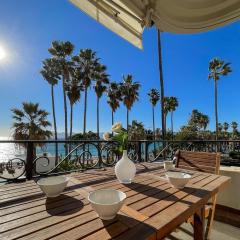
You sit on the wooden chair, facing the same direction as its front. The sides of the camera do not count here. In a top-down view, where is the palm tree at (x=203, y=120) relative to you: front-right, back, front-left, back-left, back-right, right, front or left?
back-right

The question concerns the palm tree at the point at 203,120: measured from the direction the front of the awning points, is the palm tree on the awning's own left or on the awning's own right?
on the awning's own right

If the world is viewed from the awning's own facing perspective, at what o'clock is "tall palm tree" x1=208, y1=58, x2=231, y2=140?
The tall palm tree is roughly at 2 o'clock from the awning.

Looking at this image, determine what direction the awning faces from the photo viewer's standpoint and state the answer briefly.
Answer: facing away from the viewer and to the left of the viewer

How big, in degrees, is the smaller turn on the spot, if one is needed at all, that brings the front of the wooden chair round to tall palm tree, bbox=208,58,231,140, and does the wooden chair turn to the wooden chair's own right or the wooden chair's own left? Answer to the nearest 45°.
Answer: approximately 135° to the wooden chair's own right

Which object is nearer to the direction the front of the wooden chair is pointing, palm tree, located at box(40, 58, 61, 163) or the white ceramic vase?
the white ceramic vase

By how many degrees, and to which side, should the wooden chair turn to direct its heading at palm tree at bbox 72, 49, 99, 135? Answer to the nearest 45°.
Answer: approximately 90° to its right

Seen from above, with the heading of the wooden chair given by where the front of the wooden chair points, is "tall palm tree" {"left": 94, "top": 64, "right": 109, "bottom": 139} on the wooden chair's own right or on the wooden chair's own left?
on the wooden chair's own right

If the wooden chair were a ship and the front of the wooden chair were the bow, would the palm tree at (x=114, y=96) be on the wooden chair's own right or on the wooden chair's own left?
on the wooden chair's own right

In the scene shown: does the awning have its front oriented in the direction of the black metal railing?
yes

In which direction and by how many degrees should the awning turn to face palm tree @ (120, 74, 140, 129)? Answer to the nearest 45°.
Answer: approximately 45° to its right

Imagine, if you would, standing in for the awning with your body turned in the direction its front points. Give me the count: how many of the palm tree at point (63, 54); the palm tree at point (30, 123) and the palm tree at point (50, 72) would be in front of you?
3
